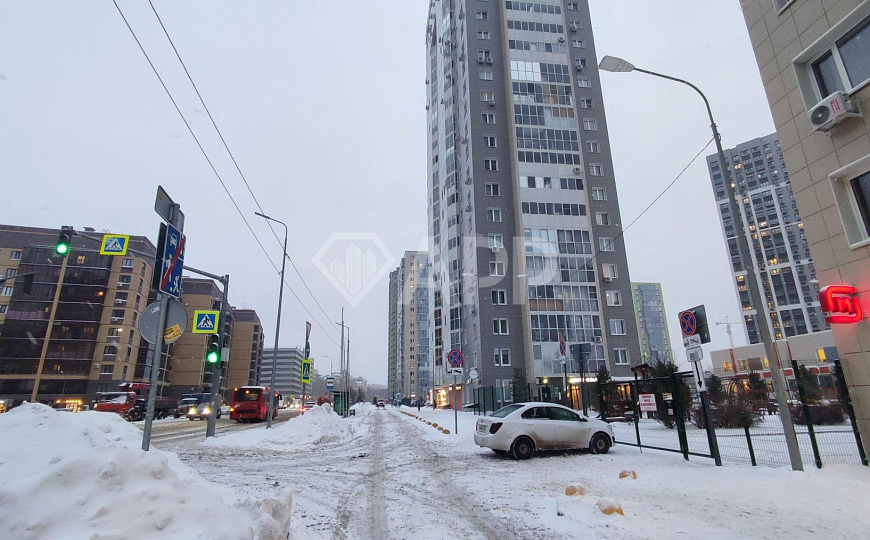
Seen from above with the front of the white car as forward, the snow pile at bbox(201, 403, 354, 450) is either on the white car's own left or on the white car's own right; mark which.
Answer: on the white car's own left

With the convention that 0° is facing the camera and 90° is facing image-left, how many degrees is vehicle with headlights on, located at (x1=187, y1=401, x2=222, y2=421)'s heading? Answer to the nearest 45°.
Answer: approximately 45°

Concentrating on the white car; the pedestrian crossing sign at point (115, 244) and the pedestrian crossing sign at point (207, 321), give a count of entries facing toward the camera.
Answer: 2

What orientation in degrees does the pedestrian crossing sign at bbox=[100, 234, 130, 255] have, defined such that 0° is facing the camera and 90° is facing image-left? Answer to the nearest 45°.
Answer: approximately 0°

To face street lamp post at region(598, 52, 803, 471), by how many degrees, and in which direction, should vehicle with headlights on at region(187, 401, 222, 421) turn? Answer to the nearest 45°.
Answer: approximately 45° to its left

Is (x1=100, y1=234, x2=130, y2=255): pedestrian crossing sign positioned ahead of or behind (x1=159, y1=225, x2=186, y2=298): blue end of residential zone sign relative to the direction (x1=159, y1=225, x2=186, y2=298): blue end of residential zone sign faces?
behind

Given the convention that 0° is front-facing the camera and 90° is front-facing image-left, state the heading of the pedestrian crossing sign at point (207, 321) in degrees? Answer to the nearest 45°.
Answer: approximately 0°

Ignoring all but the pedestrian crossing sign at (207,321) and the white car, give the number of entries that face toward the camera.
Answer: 1

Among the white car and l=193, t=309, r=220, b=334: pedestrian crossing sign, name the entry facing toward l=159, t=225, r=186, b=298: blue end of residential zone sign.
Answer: the pedestrian crossing sign
